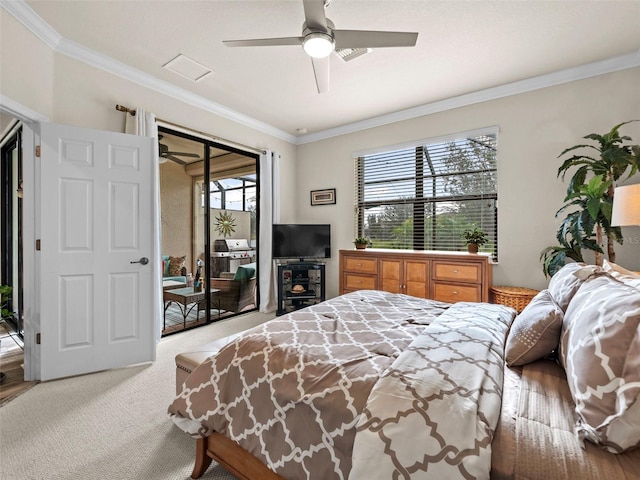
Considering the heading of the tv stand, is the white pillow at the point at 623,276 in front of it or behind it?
in front

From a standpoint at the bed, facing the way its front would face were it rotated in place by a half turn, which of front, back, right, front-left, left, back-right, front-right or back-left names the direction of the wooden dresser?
left

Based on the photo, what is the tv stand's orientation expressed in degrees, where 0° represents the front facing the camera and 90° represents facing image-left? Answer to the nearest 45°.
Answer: approximately 0°

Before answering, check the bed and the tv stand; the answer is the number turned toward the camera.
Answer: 1

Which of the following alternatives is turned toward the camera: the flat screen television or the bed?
the flat screen television

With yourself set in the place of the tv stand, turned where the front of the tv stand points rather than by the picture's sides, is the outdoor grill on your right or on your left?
on your right

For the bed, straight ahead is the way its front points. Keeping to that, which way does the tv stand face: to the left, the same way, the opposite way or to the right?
to the left

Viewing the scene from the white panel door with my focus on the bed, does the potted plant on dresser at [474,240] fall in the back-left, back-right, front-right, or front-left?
front-left

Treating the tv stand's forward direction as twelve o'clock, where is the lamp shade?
The lamp shade is roughly at 11 o'clock from the tv stand.

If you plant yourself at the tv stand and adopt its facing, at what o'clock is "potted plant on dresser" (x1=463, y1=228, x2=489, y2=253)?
The potted plant on dresser is roughly at 10 o'clock from the tv stand.

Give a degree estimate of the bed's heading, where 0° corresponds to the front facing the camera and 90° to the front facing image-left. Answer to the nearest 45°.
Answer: approximately 90°

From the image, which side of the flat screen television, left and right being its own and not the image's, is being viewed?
front

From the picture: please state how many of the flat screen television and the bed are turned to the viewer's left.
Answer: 1

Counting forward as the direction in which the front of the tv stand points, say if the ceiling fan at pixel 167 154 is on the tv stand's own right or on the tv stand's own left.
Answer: on the tv stand's own right

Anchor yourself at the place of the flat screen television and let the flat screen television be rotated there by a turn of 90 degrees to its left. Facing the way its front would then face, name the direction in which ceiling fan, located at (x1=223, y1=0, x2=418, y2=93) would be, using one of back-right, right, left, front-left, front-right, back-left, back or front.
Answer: right

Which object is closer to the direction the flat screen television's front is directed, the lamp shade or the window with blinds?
the lamp shade

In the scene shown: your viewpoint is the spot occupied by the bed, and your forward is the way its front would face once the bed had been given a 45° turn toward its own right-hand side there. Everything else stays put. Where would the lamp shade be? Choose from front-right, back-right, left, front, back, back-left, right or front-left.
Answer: right
